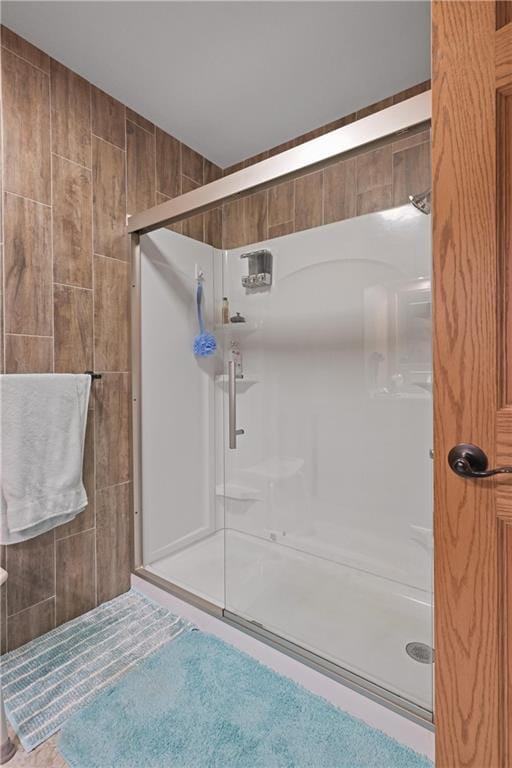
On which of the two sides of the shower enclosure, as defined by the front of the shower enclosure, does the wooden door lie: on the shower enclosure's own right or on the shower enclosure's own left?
on the shower enclosure's own left

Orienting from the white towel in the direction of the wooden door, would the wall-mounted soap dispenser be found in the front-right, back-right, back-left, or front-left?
front-left

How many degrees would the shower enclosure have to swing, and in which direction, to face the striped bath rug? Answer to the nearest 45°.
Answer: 0° — it already faces it

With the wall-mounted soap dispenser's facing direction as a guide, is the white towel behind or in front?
in front

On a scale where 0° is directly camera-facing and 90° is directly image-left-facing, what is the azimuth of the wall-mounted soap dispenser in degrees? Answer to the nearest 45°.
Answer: approximately 45°

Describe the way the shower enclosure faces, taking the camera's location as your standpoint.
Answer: facing the viewer and to the left of the viewer
